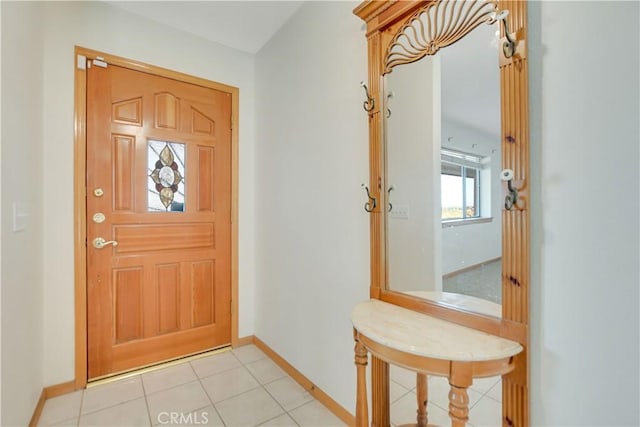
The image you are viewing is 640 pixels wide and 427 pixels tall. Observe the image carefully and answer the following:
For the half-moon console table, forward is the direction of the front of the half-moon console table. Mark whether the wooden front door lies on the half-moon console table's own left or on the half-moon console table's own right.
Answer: on the half-moon console table's own right

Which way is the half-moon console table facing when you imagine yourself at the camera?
facing the viewer and to the left of the viewer
